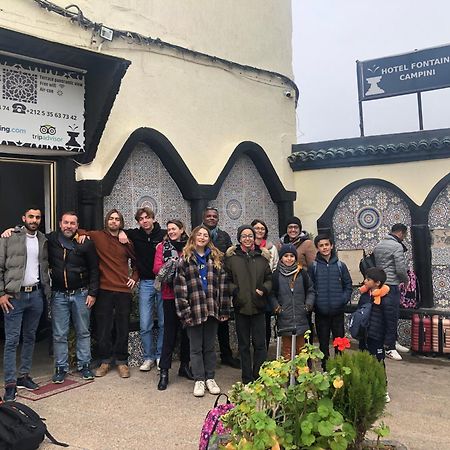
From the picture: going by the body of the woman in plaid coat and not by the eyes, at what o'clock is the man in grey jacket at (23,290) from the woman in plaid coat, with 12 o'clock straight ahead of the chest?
The man in grey jacket is roughly at 3 o'clock from the woman in plaid coat.

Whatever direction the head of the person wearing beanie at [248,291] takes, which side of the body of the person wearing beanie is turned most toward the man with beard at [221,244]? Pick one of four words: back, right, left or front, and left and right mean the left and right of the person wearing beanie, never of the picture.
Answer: back

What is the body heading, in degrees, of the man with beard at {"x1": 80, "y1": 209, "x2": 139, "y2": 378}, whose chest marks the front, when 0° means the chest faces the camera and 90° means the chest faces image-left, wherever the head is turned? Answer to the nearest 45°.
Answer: approximately 0°

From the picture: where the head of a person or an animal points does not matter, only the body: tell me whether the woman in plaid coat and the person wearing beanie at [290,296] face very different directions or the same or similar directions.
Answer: same or similar directions

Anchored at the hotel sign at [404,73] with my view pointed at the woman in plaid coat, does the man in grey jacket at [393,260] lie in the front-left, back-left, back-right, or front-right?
front-left

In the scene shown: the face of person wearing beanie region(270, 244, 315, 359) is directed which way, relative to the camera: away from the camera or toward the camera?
toward the camera

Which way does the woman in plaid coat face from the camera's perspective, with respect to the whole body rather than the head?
toward the camera

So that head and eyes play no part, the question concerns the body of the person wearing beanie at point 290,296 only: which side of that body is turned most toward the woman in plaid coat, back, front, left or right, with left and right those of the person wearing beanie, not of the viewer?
right

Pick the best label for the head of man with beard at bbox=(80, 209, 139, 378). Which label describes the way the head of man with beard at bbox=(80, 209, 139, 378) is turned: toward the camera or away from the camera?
toward the camera

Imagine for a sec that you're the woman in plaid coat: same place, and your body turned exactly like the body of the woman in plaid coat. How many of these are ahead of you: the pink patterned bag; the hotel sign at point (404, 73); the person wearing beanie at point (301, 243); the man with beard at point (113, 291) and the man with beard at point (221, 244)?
1

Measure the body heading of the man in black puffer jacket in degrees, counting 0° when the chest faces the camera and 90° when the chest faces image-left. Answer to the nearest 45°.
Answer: approximately 0°

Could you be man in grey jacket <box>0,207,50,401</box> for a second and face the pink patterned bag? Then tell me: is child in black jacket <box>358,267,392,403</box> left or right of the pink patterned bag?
left
